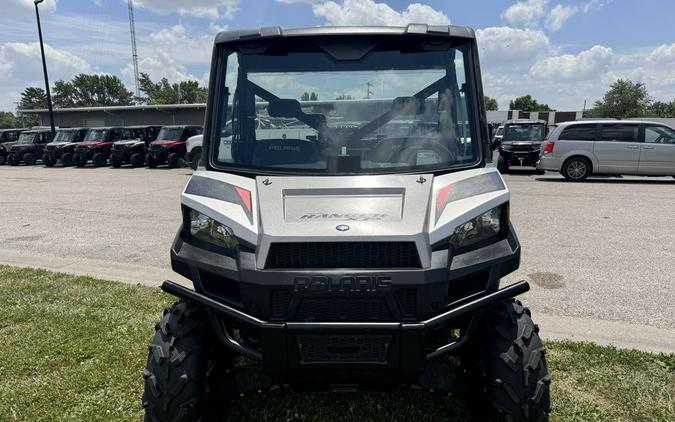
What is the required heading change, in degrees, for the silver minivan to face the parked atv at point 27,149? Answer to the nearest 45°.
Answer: approximately 180°

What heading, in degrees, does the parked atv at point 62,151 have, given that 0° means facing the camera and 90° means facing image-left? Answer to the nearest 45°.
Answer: approximately 45°

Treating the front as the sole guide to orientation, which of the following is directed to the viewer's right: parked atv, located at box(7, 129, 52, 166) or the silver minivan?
the silver minivan

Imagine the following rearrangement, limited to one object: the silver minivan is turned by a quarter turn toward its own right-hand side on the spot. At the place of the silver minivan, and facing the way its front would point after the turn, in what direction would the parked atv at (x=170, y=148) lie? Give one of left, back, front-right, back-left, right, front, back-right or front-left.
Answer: right

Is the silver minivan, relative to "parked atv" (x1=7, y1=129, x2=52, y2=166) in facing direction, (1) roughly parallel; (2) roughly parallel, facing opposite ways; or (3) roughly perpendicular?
roughly perpendicular

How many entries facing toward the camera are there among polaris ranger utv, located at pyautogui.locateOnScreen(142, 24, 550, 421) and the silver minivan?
1

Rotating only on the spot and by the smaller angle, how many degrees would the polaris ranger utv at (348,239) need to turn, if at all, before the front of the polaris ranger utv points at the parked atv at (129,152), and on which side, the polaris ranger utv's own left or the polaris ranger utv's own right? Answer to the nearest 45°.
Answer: approximately 135° to the polaris ranger utv's own right

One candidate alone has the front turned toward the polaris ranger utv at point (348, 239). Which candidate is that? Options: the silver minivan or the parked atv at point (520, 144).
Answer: the parked atv

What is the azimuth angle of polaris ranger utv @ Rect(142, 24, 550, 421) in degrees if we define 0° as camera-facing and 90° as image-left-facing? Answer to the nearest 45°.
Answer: approximately 0°

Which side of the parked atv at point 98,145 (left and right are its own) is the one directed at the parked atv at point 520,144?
left

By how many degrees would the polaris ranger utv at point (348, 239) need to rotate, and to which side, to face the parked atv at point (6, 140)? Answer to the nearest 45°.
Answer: approximately 135° to its right

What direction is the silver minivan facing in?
to the viewer's right

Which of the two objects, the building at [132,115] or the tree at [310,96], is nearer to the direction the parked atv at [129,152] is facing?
the tree

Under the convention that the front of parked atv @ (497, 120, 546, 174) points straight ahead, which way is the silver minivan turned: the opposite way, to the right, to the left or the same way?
to the left

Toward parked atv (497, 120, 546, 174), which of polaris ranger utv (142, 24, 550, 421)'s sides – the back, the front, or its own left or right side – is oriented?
back
